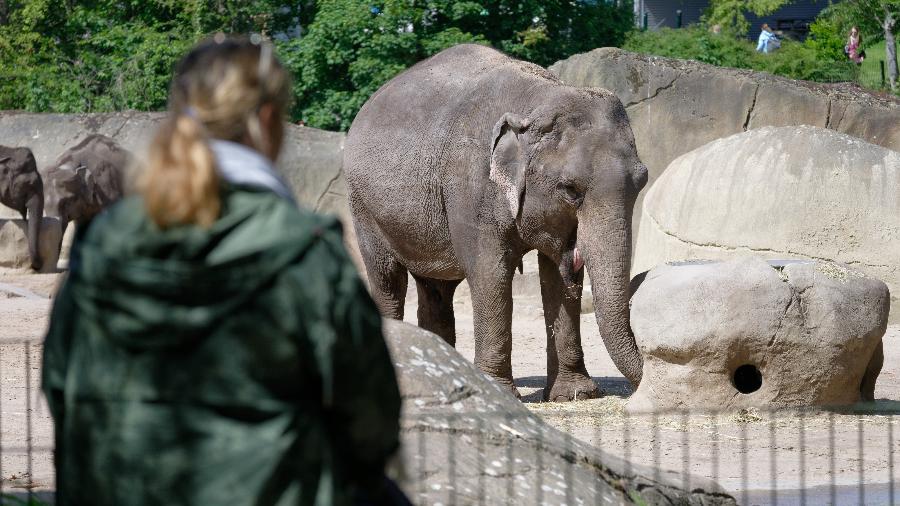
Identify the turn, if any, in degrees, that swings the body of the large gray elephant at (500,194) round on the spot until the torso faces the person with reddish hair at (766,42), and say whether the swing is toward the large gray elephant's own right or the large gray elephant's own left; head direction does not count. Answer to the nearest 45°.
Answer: approximately 135° to the large gray elephant's own left

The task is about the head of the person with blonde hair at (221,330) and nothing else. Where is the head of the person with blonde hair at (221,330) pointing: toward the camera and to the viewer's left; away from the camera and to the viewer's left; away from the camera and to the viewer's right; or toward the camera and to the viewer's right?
away from the camera and to the viewer's right

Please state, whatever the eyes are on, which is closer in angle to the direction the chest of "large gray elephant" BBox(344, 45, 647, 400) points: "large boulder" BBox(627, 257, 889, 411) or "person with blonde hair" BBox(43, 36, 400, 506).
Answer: the large boulder

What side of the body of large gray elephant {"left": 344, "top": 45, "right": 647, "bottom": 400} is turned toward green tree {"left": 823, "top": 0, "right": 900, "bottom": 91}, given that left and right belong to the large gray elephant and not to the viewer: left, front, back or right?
left

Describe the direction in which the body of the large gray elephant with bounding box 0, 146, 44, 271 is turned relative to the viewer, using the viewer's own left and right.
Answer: facing to the right of the viewer
